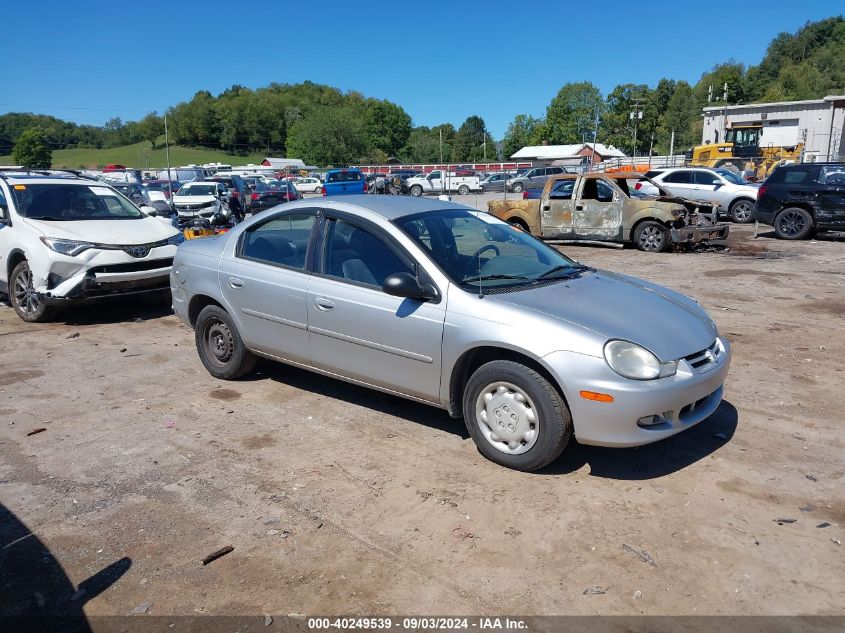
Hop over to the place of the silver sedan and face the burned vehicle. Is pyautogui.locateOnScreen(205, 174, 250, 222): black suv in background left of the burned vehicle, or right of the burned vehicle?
left

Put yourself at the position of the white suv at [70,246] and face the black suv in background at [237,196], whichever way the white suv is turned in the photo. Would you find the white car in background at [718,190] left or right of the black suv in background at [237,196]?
right

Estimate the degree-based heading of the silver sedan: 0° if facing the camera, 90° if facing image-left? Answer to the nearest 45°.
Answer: approximately 315°

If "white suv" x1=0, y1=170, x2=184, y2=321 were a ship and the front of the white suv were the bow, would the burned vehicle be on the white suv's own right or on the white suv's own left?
on the white suv's own left

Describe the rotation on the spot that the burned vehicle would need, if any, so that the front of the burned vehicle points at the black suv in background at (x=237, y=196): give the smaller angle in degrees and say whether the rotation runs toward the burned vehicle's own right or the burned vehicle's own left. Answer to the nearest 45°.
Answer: approximately 180°

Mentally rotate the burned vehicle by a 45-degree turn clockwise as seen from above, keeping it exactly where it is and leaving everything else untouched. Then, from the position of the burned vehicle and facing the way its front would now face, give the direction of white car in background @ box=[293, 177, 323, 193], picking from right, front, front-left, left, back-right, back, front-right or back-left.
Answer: back-right

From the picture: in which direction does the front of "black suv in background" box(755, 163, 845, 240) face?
to the viewer's right

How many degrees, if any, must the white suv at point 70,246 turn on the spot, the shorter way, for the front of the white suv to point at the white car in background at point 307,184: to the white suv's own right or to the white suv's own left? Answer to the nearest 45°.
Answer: approximately 135° to the white suv's own left

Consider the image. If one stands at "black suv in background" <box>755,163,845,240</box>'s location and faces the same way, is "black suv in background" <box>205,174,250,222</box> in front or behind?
behind

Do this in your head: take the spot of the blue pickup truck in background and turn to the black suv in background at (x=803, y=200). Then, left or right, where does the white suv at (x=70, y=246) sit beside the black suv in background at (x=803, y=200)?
right
